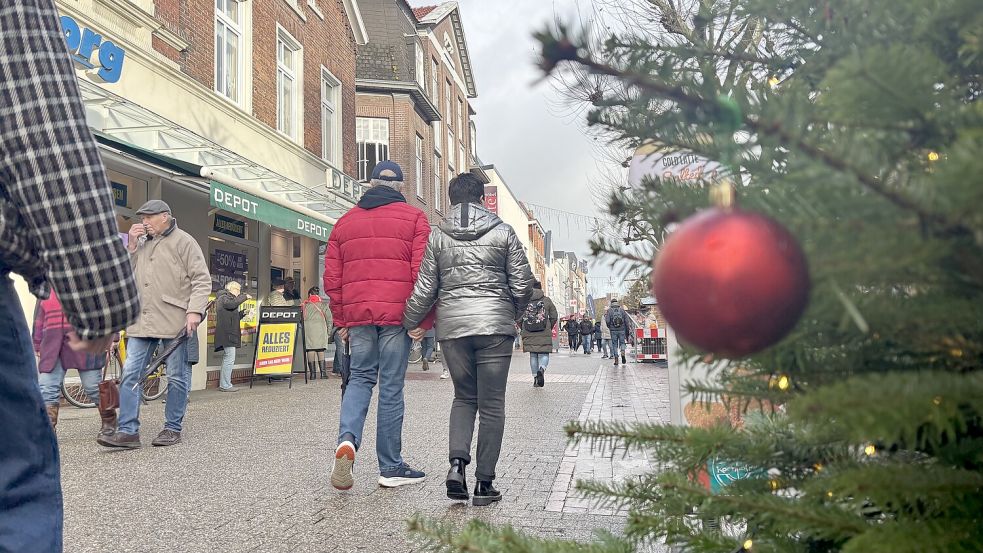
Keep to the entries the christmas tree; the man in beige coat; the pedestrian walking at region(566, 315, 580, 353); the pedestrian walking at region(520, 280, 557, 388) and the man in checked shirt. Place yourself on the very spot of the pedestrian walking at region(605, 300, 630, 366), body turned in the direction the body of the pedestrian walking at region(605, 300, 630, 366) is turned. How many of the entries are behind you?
4

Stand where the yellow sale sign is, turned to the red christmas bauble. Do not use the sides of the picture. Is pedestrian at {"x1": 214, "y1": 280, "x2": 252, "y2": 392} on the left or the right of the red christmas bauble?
right

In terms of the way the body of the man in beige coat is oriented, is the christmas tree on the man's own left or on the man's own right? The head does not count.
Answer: on the man's own left

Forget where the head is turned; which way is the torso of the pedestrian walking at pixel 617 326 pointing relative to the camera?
away from the camera

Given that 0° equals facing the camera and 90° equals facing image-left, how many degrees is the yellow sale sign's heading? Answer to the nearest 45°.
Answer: approximately 0°
